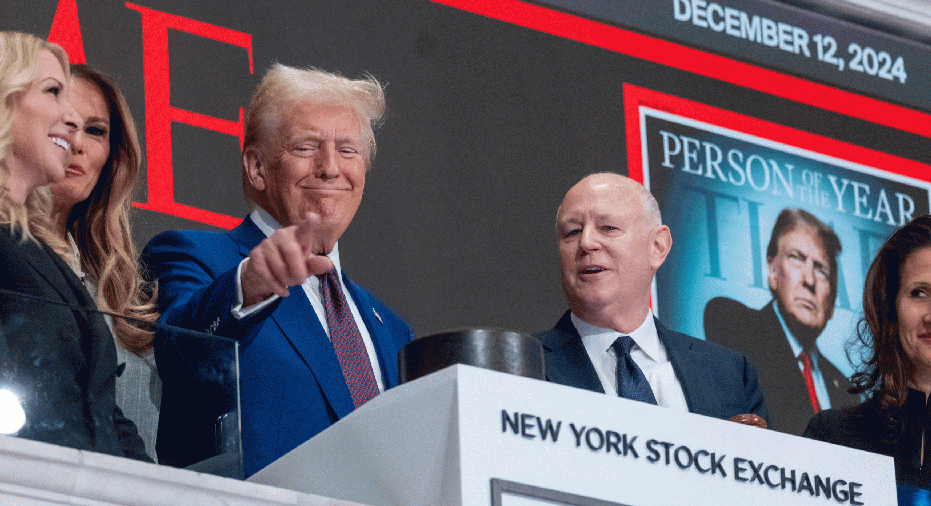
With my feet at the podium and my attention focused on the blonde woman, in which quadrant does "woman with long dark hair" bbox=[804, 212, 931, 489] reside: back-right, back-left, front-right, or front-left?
back-right

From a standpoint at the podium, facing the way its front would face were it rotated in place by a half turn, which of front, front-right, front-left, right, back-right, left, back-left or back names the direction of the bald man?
front-right

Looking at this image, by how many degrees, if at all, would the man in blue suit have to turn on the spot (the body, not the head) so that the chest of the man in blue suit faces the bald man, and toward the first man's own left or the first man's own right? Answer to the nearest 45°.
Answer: approximately 90° to the first man's own left

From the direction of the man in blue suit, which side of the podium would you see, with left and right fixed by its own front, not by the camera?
back

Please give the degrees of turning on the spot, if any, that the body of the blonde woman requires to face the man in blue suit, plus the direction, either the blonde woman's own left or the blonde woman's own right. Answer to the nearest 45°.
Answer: approximately 45° to the blonde woman's own left

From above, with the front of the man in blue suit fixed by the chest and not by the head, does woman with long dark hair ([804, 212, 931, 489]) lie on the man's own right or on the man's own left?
on the man's own left
